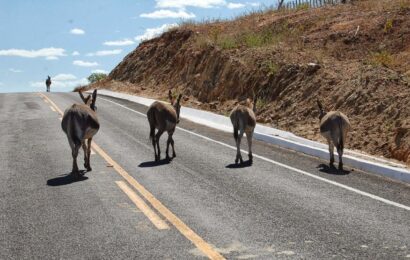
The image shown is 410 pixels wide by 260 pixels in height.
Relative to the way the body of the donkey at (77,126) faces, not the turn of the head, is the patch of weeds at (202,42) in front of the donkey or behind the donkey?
in front

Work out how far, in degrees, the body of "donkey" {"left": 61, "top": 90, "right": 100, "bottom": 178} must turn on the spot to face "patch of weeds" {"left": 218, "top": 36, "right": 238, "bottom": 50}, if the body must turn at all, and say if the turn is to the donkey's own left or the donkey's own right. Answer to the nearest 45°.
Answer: approximately 45° to the donkey's own right

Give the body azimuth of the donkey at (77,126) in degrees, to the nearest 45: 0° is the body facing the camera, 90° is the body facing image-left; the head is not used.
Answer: approximately 180°

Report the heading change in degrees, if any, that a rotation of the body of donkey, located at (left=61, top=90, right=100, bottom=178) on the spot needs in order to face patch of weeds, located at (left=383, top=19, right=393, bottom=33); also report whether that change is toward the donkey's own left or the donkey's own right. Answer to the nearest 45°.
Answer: approximately 45° to the donkey's own right

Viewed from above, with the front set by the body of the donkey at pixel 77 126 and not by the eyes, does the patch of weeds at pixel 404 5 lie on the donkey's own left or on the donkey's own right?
on the donkey's own right

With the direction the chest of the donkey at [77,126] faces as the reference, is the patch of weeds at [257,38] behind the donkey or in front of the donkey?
in front

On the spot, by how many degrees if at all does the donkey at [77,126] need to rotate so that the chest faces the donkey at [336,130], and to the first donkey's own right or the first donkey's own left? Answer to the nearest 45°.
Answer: approximately 90° to the first donkey's own right
